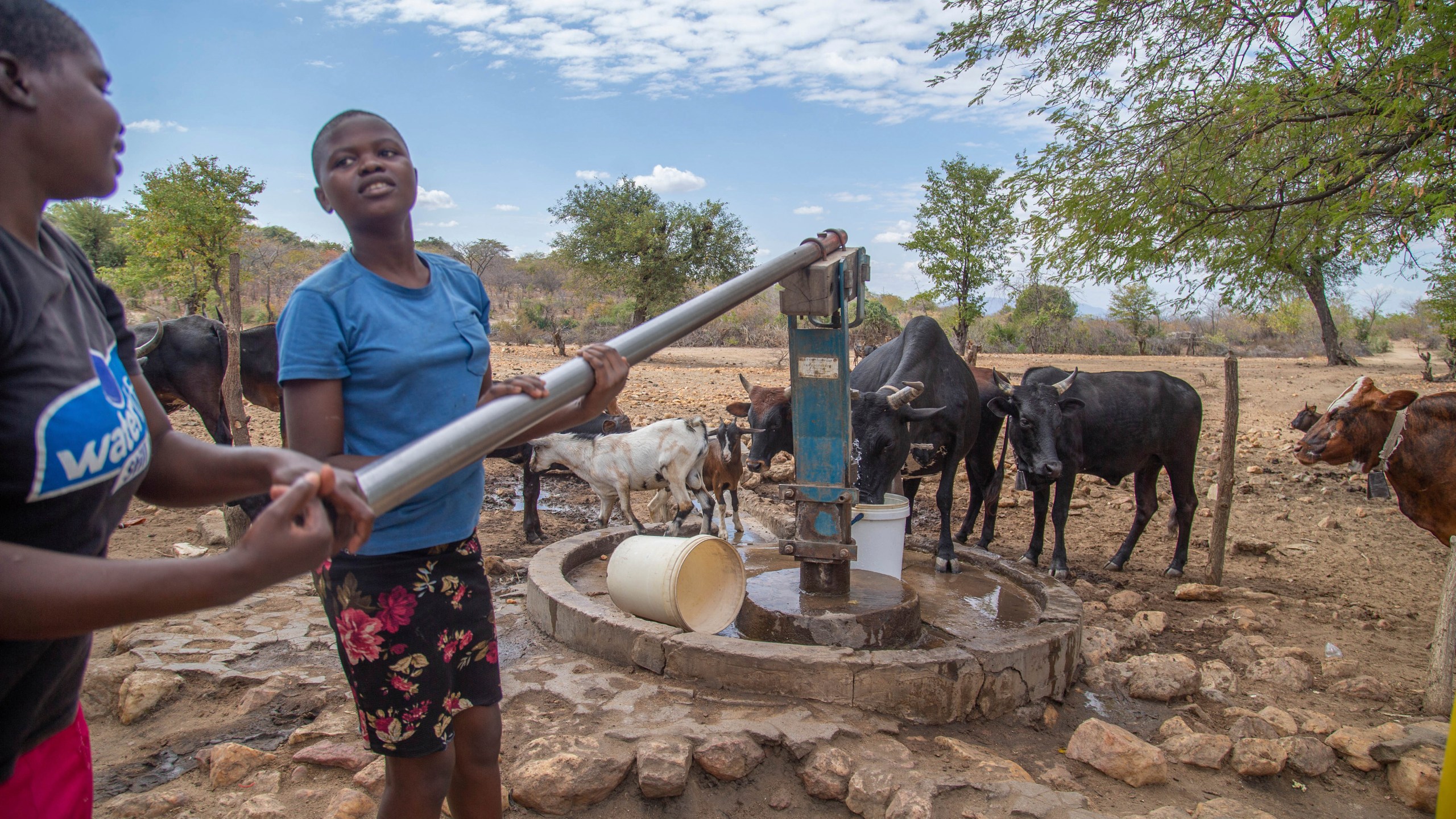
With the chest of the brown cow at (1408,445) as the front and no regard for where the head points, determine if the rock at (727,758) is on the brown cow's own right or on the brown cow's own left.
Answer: on the brown cow's own left

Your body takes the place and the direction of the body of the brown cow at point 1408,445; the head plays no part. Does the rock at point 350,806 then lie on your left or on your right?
on your left

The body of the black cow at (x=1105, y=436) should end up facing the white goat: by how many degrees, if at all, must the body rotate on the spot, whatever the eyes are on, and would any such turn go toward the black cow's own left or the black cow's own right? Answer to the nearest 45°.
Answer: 0° — it already faces it

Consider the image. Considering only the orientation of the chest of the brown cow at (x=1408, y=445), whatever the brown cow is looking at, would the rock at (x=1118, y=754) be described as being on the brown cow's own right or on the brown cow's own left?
on the brown cow's own left

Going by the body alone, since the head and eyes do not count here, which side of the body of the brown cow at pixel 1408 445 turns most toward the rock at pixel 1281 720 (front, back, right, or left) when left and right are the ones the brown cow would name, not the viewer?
left

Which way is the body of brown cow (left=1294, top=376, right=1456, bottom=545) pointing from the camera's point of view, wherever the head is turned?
to the viewer's left

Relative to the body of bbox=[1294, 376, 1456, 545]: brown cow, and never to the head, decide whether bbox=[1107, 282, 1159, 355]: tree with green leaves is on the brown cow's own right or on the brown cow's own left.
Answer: on the brown cow's own right

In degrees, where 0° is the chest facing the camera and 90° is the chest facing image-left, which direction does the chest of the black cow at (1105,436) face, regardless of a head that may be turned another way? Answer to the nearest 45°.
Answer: approximately 45°
